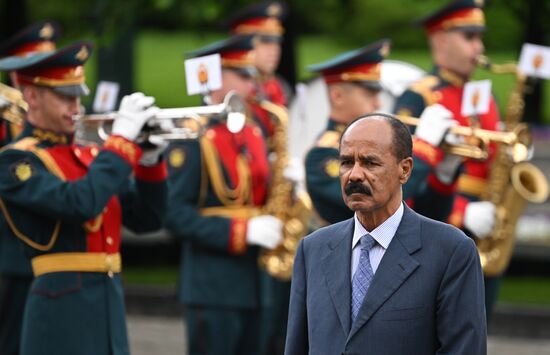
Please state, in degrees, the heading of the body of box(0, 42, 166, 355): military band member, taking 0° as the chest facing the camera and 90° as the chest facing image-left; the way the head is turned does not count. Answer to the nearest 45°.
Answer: approximately 315°

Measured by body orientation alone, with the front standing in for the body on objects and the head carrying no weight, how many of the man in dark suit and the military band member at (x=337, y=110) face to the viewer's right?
1

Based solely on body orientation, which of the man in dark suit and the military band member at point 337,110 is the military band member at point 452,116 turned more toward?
the man in dark suit

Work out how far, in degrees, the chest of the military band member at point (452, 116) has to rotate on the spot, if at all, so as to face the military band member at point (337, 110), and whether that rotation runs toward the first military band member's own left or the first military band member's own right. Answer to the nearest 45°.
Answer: approximately 90° to the first military band member's own right

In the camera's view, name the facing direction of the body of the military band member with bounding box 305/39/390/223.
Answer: to the viewer's right
